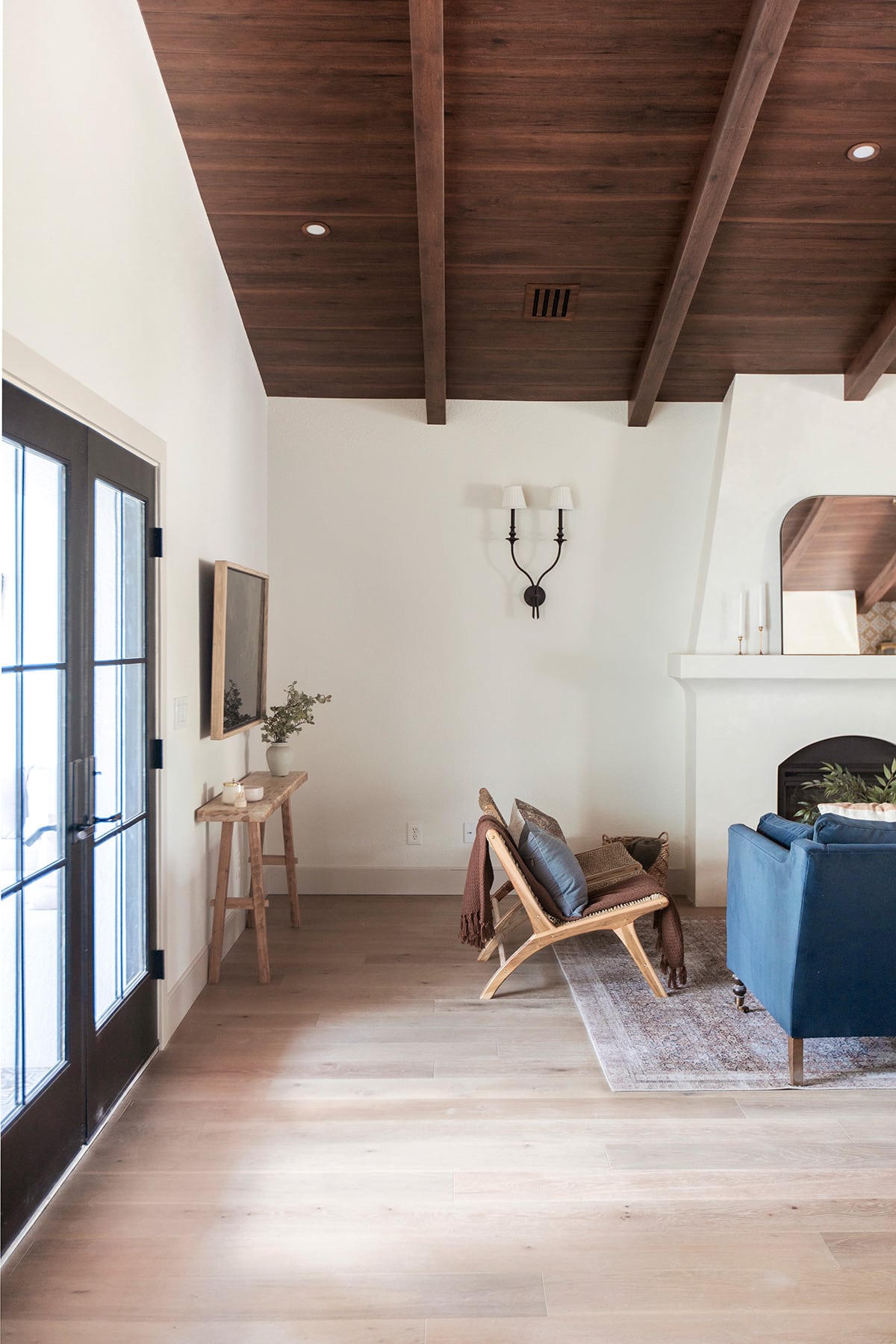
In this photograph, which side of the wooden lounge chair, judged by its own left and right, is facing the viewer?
right

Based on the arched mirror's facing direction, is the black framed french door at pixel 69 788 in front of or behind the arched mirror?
in front

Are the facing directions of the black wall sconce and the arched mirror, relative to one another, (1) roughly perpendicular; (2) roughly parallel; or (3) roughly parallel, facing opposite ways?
roughly parallel

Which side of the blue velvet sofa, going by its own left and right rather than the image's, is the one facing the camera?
back

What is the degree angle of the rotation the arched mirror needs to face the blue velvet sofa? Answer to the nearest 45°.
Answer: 0° — it already faces it

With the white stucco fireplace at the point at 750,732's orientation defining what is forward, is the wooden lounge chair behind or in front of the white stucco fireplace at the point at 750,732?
in front

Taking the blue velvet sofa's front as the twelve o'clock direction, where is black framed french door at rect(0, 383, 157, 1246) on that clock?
The black framed french door is roughly at 8 o'clock from the blue velvet sofa.

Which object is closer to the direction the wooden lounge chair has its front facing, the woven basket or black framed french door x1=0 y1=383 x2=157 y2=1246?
the woven basket

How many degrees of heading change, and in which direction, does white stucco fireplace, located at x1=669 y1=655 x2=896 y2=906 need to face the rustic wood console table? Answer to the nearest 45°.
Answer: approximately 45° to its right

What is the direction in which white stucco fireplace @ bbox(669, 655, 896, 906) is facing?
toward the camera

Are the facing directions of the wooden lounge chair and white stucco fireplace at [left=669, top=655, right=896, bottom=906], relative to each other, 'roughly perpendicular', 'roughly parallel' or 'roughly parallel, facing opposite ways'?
roughly perpendicular

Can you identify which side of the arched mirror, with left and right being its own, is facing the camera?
front

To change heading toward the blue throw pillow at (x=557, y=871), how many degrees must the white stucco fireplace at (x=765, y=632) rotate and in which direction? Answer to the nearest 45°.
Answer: approximately 45° to its right

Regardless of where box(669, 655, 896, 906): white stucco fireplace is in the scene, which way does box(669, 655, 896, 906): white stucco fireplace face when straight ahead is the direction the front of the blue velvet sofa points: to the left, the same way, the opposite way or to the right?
the opposite way

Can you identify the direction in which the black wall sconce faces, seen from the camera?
facing the viewer

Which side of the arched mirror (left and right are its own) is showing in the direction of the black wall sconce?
right

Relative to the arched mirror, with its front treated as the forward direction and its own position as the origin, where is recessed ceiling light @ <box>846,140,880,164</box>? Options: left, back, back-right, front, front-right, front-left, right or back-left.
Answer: front

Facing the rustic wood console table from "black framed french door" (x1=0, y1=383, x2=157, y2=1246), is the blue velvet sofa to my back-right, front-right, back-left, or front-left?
front-right
